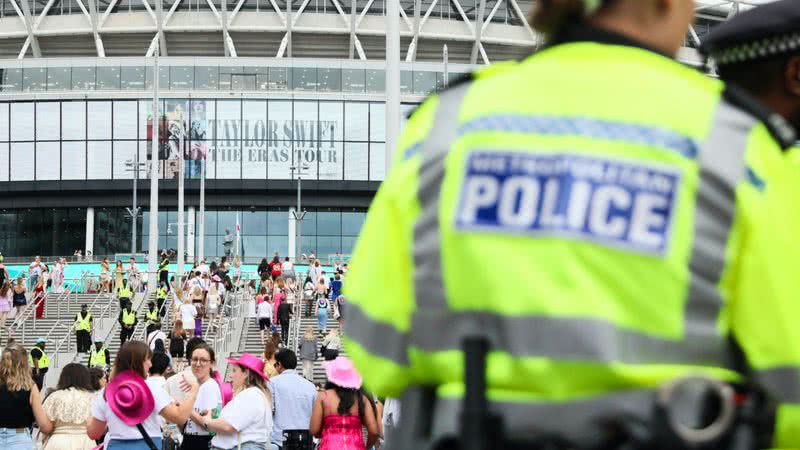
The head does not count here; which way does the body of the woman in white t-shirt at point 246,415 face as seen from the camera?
to the viewer's left

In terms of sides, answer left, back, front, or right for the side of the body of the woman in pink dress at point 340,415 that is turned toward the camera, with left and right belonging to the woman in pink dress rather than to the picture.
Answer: back

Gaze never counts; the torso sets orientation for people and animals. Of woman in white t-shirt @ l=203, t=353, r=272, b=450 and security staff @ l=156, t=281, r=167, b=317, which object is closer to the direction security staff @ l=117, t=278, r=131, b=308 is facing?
the woman in white t-shirt

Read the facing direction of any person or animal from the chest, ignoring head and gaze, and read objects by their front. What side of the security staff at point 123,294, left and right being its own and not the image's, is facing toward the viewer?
front

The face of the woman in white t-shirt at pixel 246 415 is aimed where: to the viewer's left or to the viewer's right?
to the viewer's left

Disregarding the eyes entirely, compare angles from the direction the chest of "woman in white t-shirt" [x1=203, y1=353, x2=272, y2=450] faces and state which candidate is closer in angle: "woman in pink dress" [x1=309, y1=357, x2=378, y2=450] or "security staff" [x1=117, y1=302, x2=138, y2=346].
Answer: the security staff

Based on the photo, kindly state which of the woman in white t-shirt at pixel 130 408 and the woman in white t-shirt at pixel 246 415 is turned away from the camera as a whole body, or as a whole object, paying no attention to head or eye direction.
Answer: the woman in white t-shirt at pixel 130 408

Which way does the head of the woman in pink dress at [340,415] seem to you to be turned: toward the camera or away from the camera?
away from the camera
